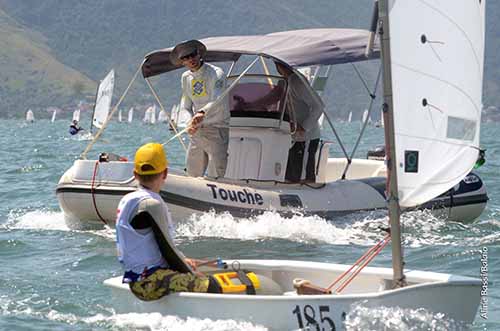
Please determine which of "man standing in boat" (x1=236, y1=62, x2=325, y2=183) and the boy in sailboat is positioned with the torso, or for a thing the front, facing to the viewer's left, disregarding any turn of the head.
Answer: the man standing in boat

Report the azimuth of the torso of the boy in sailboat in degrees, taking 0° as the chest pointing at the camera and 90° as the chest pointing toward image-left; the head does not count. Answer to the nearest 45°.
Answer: approximately 225°

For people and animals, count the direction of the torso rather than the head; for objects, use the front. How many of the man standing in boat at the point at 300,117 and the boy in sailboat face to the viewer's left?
1

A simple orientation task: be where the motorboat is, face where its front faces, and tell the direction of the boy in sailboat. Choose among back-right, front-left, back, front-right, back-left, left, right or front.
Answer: left

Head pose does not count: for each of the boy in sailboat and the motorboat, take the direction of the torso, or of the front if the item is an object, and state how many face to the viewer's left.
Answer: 1

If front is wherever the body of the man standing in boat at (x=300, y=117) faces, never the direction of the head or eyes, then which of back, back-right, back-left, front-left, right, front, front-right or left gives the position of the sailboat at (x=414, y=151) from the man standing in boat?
left

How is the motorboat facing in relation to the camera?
to the viewer's left

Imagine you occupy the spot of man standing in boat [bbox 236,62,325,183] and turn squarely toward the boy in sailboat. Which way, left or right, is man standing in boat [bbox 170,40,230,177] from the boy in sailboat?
right

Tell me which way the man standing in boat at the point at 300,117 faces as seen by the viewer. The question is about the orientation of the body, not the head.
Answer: to the viewer's left

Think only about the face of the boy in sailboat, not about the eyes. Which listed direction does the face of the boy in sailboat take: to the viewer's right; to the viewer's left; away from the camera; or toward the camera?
away from the camera

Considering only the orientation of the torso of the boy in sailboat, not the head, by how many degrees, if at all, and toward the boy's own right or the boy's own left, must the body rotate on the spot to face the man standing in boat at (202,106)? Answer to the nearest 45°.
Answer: approximately 45° to the boy's own left
